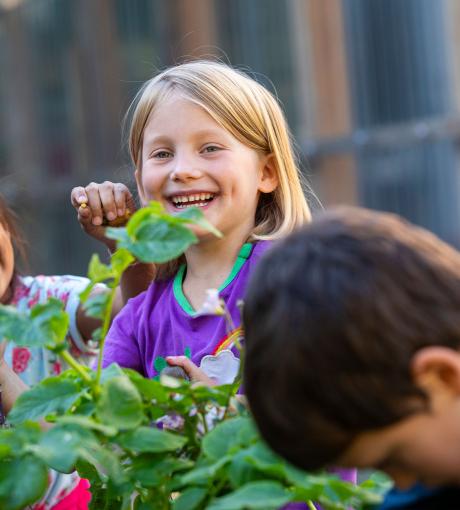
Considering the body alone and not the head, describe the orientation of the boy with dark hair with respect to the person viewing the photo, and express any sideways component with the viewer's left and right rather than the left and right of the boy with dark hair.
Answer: facing to the left of the viewer

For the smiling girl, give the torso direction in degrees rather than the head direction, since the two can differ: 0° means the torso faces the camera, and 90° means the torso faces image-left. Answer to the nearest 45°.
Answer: approximately 45°

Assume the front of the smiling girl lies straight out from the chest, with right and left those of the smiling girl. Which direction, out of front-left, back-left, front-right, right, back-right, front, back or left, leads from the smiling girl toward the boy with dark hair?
front-left
